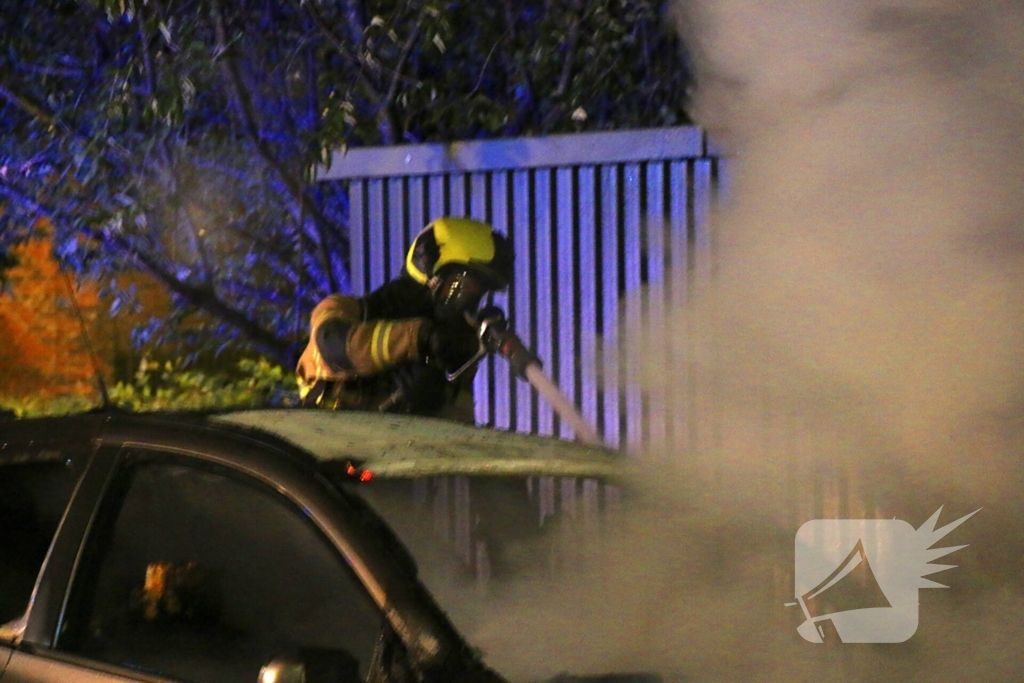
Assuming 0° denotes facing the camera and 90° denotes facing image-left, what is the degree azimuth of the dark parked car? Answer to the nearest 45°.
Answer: approximately 270°

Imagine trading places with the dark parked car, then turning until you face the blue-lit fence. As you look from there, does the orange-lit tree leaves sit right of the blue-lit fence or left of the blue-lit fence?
left

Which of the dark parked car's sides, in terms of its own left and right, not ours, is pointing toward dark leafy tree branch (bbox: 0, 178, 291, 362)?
left

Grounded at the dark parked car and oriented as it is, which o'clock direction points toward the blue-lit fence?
The blue-lit fence is roughly at 10 o'clock from the dark parked car.

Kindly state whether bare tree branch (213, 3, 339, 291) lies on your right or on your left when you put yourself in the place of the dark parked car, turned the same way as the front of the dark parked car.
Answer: on your left

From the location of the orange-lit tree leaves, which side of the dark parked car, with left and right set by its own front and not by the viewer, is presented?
left
